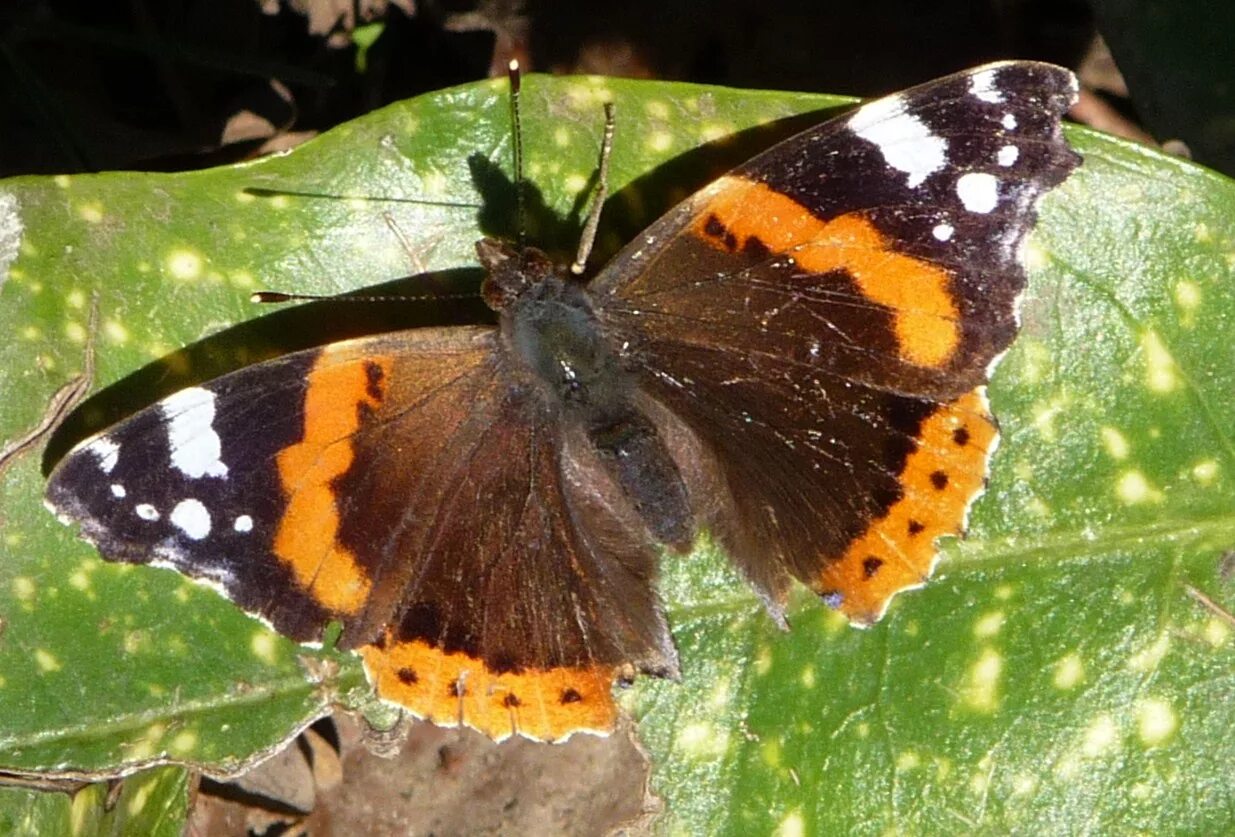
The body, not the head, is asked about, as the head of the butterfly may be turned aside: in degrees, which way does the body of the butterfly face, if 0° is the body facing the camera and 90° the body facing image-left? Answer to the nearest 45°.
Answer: approximately 135°
